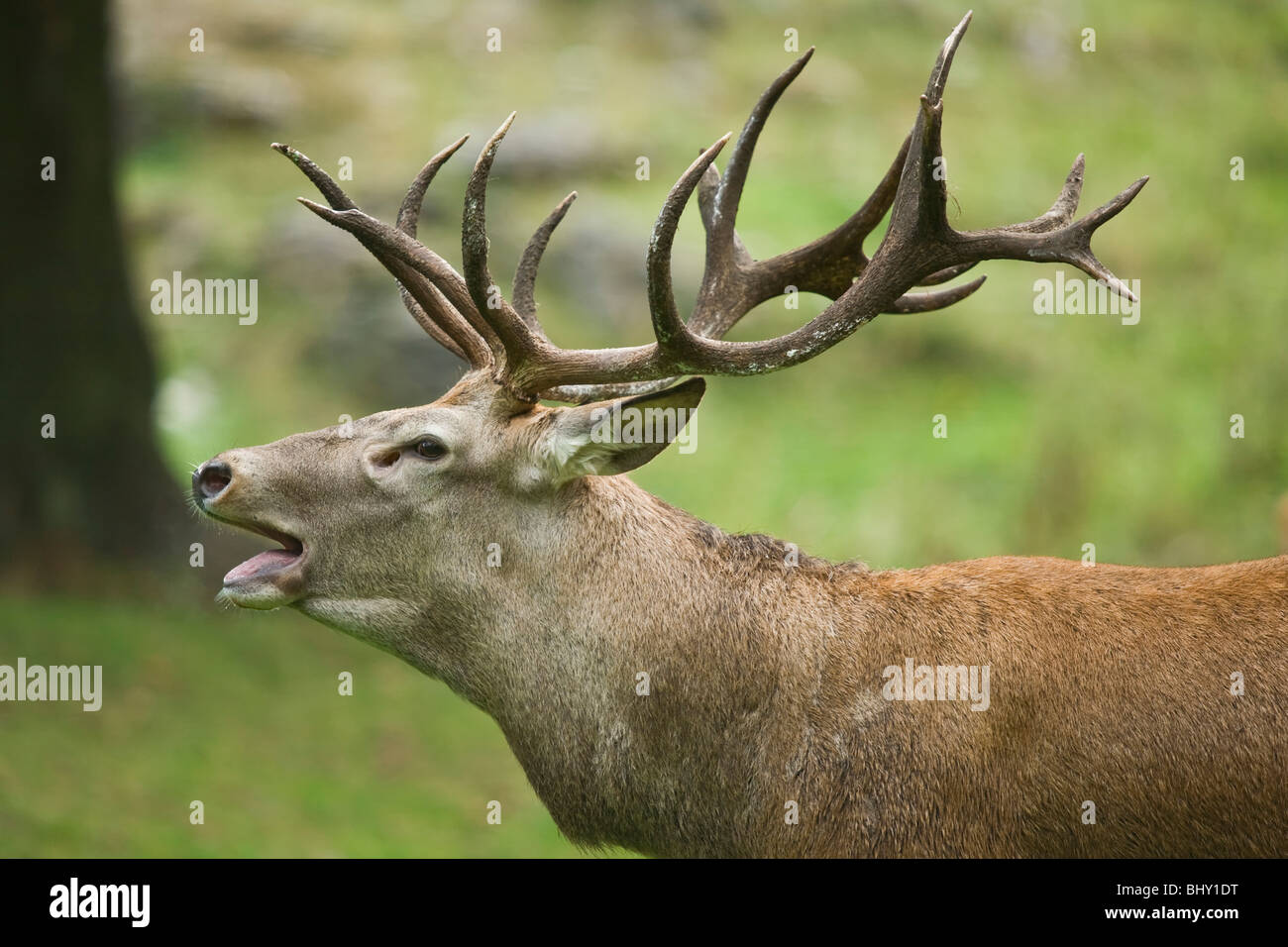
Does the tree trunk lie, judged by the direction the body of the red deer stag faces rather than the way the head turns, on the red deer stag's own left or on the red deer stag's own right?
on the red deer stag's own right

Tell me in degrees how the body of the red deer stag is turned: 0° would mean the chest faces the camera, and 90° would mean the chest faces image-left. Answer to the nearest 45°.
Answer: approximately 90°
